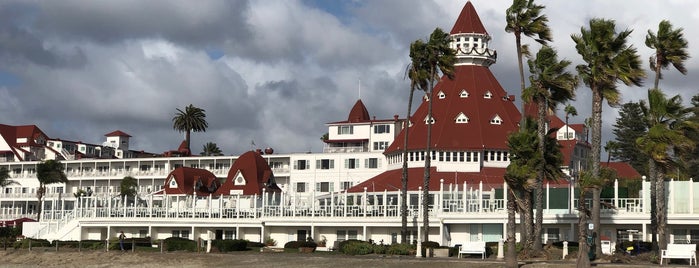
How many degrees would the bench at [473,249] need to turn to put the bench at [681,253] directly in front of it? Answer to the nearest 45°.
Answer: approximately 45° to its left

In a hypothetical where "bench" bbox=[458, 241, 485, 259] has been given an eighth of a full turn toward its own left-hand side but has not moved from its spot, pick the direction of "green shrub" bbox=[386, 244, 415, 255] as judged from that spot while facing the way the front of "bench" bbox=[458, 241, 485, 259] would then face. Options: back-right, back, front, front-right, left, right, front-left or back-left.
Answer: back

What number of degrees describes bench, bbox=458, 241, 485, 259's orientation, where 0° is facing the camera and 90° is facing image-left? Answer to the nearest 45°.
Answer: approximately 0°

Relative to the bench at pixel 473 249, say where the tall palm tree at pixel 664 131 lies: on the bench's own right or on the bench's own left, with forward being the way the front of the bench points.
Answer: on the bench's own left
